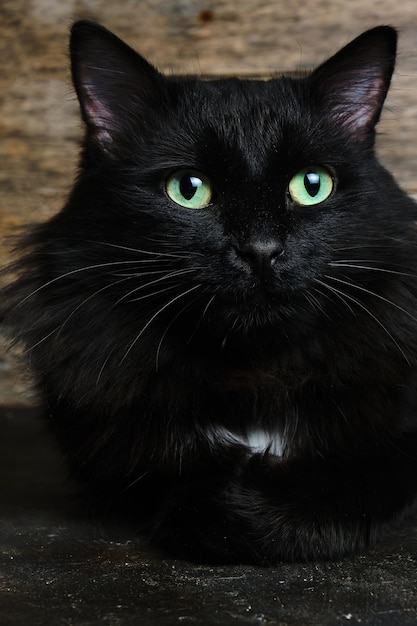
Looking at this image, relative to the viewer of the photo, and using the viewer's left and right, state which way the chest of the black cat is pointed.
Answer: facing the viewer
